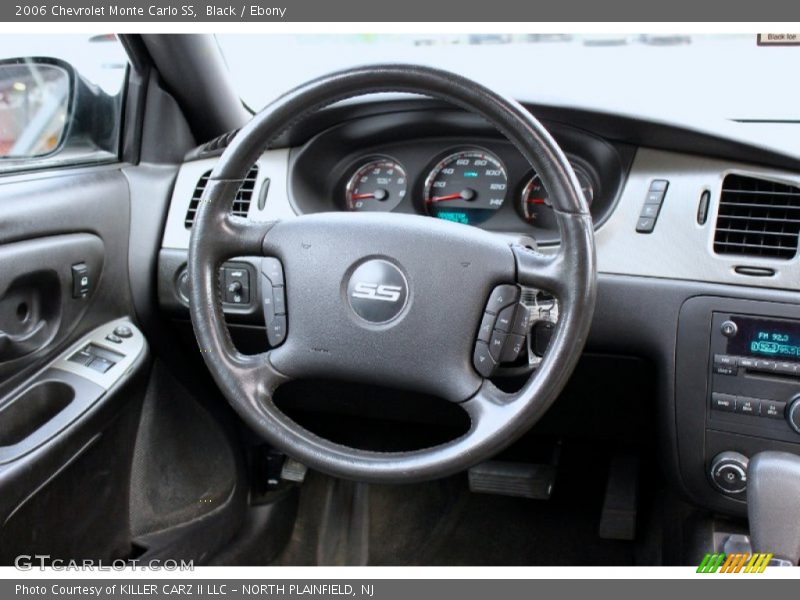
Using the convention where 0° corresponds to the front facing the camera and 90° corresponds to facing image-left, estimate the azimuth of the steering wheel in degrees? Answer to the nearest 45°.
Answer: approximately 0°
